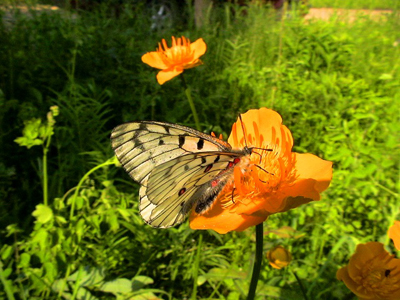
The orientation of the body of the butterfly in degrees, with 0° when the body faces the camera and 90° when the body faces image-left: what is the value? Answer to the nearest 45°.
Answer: approximately 270°

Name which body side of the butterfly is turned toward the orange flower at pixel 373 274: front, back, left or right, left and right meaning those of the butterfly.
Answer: front

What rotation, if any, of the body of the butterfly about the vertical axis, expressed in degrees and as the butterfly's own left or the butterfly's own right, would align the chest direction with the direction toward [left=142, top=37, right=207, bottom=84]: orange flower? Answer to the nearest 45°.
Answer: approximately 90° to the butterfly's own left

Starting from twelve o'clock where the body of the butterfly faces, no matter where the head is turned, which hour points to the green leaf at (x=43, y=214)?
The green leaf is roughly at 7 o'clock from the butterfly.

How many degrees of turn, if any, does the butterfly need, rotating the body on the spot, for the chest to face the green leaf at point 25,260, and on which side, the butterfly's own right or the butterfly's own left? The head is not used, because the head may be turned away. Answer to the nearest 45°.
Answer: approximately 180°
